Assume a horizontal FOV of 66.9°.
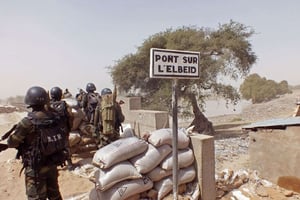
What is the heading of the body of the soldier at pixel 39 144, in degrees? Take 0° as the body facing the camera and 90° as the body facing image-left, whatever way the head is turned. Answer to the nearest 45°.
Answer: approximately 135°

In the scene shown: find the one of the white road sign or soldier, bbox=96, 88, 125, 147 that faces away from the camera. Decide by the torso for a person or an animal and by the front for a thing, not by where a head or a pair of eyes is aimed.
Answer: the soldier

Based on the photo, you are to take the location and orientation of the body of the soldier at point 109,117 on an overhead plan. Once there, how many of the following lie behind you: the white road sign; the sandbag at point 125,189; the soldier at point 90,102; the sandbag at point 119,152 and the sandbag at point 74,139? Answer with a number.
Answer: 3

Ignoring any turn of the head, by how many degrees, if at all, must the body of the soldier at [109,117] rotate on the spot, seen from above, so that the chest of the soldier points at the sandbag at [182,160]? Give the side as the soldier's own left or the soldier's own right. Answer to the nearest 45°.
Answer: approximately 135° to the soldier's own right

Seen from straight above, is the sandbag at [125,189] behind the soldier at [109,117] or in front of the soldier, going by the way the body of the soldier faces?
behind

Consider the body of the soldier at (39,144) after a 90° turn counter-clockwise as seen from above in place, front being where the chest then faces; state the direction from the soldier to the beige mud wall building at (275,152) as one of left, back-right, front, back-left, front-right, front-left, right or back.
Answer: back-left

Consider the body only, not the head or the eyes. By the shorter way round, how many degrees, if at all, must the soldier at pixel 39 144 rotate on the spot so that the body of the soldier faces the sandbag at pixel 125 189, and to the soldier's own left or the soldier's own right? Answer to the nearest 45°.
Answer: approximately 135° to the soldier's own right

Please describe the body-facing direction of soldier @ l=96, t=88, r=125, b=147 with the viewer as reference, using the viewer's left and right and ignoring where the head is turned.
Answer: facing away from the viewer
